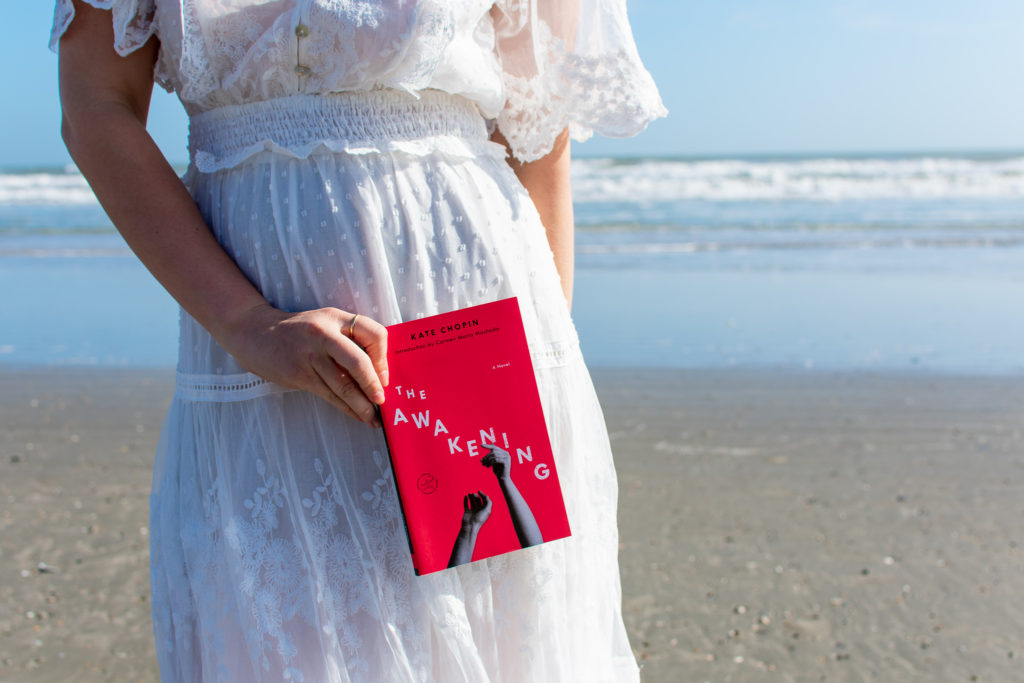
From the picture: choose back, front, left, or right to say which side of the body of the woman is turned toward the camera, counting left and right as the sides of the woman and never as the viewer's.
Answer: front
